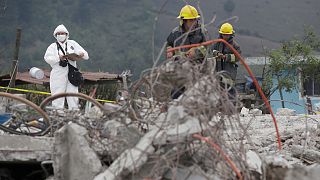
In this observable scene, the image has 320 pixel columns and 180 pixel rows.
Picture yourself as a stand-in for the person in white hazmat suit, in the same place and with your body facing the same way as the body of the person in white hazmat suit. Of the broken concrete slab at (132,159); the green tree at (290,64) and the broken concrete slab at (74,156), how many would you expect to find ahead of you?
2

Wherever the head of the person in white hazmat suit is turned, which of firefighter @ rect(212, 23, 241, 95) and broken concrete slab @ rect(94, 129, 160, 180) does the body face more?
the broken concrete slab

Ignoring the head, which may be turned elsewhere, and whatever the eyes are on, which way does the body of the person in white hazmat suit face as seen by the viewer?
toward the camera

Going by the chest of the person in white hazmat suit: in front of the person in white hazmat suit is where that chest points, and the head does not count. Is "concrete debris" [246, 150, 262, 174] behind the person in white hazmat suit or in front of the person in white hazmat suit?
in front

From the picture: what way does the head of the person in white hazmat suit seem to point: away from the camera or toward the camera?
toward the camera

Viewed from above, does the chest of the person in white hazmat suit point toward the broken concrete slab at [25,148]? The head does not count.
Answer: yes

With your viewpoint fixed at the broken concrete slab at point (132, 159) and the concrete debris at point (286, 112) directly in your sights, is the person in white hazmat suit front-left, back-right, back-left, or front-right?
front-left

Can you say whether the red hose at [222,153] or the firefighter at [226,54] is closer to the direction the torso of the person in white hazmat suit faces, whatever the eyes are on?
the red hose

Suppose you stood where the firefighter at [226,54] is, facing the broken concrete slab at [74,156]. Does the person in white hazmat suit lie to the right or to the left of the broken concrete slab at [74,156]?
right

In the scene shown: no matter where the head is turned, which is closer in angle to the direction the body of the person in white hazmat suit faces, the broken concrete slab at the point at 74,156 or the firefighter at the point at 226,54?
the broken concrete slab

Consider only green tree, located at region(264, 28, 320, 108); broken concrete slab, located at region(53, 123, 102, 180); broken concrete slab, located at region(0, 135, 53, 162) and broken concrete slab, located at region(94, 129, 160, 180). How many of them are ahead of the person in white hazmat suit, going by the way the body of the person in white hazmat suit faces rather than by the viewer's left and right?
3

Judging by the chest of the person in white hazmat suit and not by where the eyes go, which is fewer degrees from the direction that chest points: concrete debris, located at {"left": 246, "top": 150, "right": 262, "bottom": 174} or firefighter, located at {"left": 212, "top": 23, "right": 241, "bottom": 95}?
the concrete debris

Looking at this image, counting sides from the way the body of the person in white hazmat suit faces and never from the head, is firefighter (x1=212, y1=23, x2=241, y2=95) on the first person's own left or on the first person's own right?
on the first person's own left

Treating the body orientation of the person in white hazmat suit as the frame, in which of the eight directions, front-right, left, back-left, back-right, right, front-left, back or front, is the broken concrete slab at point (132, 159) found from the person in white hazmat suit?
front

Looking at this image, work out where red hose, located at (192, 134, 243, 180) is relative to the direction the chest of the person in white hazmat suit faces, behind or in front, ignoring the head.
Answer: in front
